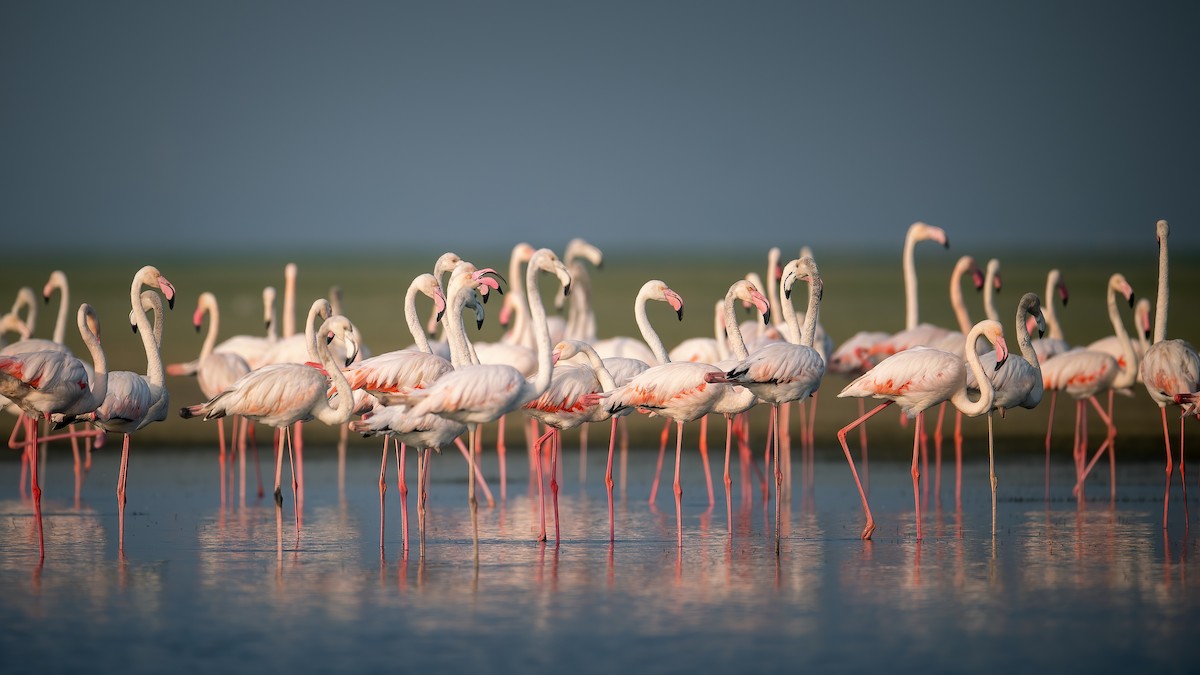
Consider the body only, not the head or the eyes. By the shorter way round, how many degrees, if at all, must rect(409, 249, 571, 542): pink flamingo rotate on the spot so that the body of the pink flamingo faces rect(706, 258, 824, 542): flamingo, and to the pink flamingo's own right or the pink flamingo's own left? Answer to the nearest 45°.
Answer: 0° — it already faces it

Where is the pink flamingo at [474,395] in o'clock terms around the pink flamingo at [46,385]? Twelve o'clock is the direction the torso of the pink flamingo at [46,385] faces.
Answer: the pink flamingo at [474,395] is roughly at 1 o'clock from the pink flamingo at [46,385].

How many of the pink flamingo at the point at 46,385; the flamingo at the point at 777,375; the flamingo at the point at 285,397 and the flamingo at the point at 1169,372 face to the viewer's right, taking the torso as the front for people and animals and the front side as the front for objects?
3

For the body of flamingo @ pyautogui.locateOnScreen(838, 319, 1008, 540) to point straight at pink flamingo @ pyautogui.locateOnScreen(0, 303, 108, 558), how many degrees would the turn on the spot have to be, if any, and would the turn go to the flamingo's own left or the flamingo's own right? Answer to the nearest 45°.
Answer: approximately 180°

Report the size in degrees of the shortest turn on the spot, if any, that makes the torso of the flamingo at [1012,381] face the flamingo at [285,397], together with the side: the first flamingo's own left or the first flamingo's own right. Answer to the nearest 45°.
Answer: approximately 135° to the first flamingo's own right

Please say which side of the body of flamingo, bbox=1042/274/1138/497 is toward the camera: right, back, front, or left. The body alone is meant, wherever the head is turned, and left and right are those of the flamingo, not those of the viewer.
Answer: right

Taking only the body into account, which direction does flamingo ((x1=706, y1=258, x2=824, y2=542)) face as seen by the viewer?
to the viewer's right

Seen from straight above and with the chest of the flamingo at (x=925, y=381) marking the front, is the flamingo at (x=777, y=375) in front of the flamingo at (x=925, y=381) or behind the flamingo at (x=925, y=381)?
behind

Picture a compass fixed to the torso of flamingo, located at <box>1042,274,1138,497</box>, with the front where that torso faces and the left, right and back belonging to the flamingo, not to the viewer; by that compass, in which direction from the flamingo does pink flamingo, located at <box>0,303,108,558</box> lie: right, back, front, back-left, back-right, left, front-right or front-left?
back-right

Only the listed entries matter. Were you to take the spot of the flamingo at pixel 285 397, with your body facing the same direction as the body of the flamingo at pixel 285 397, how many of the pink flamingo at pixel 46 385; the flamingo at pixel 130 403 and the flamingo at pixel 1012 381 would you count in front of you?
1

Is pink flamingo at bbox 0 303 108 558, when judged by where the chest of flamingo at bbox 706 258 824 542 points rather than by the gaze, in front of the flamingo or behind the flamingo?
behind

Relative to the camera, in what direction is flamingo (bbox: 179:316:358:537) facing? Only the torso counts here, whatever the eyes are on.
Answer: to the viewer's right

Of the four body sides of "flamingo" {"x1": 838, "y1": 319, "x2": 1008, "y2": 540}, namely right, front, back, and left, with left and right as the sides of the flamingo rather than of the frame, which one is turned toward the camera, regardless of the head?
right

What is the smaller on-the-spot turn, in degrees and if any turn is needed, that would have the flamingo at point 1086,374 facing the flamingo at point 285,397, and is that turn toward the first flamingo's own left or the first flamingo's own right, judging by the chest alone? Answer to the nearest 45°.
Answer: approximately 135° to the first flamingo's own right

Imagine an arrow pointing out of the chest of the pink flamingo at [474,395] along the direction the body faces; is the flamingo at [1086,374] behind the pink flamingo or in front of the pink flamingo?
in front
